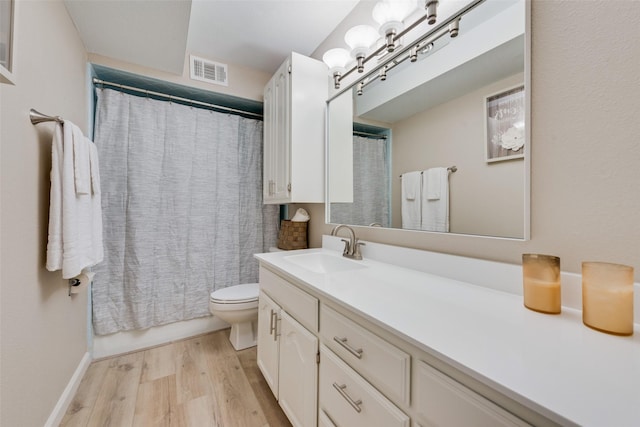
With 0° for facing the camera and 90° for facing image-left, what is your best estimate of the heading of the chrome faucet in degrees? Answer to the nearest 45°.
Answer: approximately 45°

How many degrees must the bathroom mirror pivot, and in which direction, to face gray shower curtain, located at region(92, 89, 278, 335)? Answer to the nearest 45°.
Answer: approximately 45° to its right

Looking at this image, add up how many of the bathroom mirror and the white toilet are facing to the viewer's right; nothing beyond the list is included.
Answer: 0

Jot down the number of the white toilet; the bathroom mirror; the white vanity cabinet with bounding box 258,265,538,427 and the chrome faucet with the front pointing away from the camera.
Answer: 0

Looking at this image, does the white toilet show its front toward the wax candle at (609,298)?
no

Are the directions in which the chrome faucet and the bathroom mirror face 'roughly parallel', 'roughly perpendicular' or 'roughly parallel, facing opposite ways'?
roughly parallel

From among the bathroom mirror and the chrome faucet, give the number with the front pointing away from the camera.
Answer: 0

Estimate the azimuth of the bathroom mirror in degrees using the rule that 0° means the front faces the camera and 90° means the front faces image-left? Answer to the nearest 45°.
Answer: approximately 45°

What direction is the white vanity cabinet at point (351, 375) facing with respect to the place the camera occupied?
facing the viewer and to the left of the viewer
